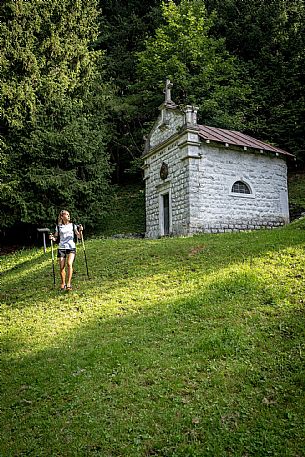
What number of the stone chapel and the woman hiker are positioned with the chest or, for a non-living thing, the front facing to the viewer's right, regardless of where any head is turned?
0

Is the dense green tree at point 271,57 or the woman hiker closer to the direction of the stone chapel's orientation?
the woman hiker

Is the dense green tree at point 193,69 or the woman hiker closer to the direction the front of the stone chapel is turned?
the woman hiker

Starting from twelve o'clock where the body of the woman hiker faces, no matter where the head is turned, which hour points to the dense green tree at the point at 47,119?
The dense green tree is roughly at 6 o'clock from the woman hiker.

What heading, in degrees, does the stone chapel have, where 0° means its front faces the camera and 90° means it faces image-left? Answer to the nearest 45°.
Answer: approximately 45°

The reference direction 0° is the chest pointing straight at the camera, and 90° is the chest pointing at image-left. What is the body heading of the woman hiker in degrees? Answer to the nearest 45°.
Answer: approximately 0°

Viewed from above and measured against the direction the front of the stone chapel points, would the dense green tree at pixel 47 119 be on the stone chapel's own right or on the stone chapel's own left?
on the stone chapel's own right

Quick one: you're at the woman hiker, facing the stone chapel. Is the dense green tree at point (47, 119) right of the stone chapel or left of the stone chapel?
left

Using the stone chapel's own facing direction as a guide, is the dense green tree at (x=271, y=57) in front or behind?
behind

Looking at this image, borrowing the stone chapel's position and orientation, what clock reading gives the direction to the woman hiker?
The woman hiker is roughly at 11 o'clock from the stone chapel.
